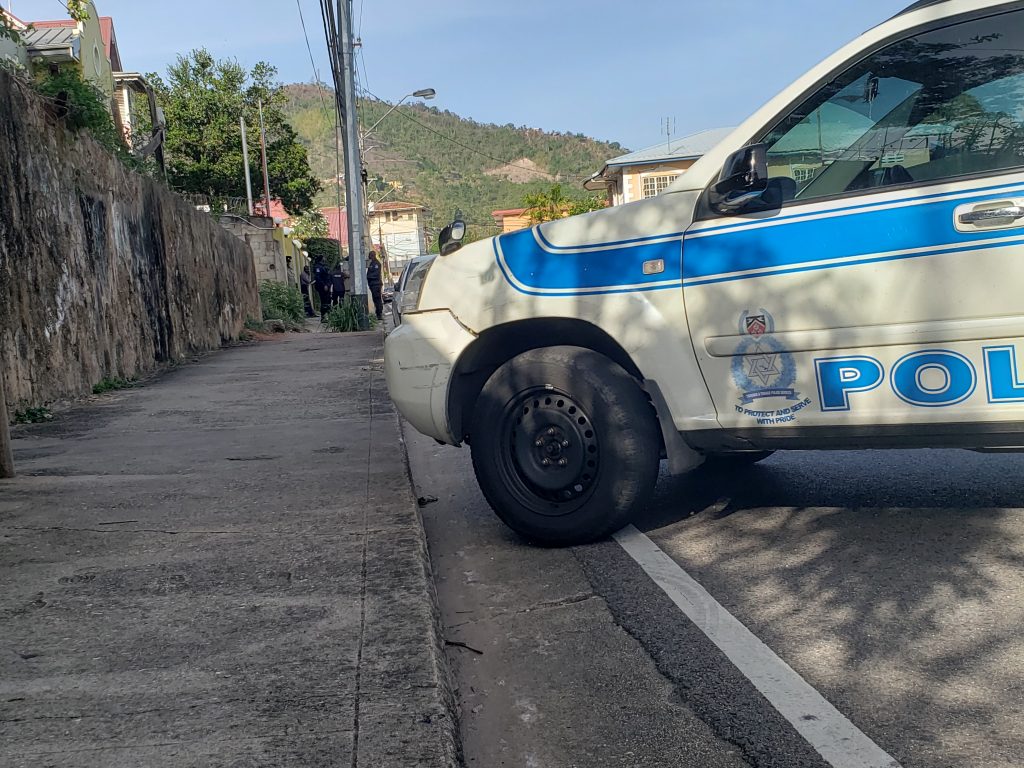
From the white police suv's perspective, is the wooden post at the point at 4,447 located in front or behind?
in front

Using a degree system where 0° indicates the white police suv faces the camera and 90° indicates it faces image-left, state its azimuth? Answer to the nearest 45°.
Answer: approximately 90°

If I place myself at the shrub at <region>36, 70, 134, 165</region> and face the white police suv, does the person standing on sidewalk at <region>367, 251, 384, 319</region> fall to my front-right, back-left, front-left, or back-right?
back-left
